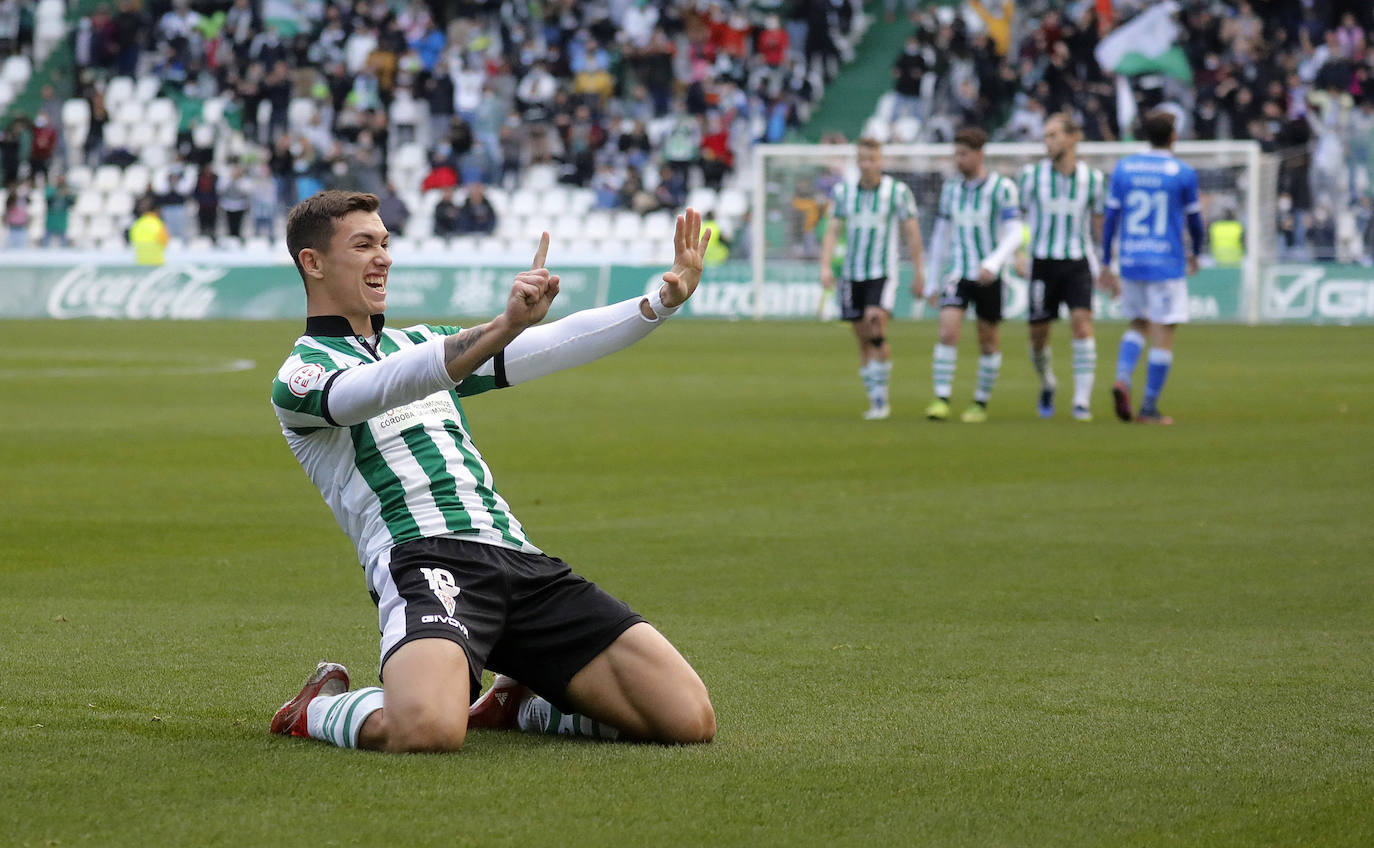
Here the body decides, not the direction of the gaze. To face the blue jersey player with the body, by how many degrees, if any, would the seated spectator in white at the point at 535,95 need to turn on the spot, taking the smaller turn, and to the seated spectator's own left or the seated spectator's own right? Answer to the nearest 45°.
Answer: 0° — they already face them

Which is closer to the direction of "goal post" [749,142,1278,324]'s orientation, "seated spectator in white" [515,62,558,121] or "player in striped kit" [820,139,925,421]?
the player in striped kit

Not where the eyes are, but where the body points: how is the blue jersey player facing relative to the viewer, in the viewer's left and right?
facing away from the viewer

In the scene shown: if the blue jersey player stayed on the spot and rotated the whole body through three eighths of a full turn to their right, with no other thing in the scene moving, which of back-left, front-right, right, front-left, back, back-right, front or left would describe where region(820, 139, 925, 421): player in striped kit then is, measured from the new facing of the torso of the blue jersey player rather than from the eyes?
back-right

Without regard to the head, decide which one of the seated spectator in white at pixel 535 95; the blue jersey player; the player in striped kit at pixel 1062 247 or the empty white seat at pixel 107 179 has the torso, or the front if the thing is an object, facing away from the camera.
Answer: the blue jersey player

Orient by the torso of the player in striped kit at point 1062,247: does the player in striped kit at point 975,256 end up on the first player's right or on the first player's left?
on the first player's right

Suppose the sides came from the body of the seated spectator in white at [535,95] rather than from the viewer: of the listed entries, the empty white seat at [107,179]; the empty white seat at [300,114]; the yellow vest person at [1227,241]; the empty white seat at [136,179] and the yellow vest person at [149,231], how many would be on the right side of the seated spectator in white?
4
